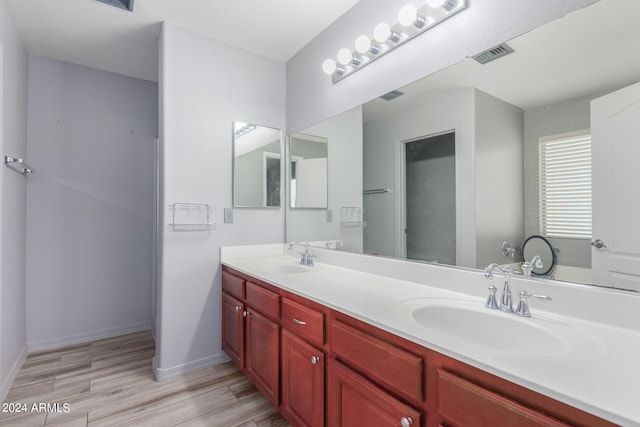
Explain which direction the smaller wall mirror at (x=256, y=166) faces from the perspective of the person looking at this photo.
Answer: facing the viewer and to the right of the viewer

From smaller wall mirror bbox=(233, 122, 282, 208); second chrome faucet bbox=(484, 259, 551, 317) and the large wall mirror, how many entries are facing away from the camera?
0

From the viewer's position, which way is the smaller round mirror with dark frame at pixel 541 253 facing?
facing the viewer and to the left of the viewer

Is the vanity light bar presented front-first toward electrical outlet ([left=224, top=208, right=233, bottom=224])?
no

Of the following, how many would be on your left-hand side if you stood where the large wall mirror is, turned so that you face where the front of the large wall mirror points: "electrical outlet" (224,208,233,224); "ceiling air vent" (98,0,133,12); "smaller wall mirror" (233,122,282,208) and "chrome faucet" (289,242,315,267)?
0

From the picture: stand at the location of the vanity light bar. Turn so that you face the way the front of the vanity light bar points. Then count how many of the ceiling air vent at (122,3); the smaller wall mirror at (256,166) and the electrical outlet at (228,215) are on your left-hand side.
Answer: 0

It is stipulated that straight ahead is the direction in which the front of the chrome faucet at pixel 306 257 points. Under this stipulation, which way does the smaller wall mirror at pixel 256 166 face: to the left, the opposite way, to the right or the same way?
to the left

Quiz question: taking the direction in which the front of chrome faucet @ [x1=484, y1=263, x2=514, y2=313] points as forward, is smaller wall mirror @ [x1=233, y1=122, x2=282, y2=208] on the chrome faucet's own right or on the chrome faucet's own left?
on the chrome faucet's own right

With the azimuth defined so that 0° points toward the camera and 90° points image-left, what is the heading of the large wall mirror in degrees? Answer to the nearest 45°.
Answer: approximately 45°

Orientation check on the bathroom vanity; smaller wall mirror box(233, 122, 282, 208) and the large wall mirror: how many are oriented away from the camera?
0

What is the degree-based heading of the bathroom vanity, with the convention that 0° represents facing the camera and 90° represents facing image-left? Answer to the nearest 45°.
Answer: approximately 45°

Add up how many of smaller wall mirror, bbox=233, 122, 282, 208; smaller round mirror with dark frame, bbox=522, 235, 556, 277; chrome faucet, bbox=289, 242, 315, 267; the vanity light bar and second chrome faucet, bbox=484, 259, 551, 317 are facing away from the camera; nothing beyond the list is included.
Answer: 0

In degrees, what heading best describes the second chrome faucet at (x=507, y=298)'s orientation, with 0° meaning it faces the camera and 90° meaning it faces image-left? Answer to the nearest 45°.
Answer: approximately 45°
